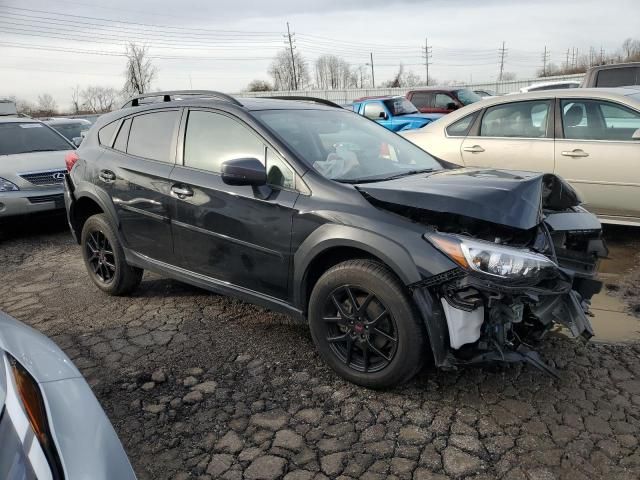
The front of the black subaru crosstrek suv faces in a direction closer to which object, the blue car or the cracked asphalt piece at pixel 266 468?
the cracked asphalt piece

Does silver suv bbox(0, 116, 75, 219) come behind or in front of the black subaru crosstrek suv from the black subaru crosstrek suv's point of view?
behind

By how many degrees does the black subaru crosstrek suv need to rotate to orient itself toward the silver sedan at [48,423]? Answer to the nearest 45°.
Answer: approximately 90° to its right

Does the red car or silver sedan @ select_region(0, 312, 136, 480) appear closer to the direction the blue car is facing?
the silver sedan

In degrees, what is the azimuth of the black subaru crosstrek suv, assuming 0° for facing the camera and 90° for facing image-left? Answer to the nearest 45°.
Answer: approximately 315°

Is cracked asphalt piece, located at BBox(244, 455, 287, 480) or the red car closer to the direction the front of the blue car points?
the cracked asphalt piece
